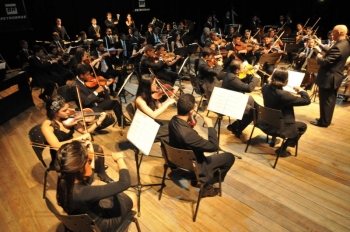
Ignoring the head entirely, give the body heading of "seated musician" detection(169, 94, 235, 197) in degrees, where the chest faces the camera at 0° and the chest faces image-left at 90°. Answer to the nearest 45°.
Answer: approximately 225°

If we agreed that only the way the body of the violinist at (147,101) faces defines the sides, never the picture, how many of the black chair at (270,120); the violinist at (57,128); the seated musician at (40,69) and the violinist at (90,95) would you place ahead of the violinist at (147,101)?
1

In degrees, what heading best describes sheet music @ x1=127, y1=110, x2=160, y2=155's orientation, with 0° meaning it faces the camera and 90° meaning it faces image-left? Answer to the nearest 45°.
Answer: approximately 45°

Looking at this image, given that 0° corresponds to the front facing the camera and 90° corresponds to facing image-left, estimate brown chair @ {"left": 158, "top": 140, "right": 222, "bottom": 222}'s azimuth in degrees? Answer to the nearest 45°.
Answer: approximately 225°

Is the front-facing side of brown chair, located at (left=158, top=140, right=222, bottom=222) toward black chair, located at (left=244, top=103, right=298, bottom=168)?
yes

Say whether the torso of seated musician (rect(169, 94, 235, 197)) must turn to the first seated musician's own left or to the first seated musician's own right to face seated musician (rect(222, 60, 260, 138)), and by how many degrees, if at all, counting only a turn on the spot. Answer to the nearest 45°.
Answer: approximately 45° to the first seated musician's own left

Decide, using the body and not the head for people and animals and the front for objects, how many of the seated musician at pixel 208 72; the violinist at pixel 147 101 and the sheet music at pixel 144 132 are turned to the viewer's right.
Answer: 2

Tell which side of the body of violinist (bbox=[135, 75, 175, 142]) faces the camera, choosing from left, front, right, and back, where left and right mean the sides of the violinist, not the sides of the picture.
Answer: right

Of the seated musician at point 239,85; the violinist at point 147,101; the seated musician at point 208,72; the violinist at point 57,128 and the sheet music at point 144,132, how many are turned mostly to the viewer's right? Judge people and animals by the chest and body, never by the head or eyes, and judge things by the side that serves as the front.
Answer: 4

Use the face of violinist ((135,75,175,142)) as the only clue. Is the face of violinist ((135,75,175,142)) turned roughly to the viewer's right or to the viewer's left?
to the viewer's right

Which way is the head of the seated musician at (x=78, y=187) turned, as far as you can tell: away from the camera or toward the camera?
away from the camera

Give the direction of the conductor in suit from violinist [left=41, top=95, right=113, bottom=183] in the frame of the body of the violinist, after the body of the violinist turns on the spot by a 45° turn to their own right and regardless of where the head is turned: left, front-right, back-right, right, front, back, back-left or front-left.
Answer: front-left

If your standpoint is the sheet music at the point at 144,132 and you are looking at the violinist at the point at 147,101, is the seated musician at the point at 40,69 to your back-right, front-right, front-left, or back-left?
front-left

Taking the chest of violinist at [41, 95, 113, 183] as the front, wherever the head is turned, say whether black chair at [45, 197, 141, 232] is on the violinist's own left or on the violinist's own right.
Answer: on the violinist's own right

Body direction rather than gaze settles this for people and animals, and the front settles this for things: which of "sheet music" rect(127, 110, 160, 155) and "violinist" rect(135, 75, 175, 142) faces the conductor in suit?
the violinist

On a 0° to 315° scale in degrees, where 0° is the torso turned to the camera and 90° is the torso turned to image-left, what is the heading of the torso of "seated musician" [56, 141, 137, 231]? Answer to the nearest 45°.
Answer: approximately 225°

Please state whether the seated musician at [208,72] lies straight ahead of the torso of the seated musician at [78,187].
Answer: yes

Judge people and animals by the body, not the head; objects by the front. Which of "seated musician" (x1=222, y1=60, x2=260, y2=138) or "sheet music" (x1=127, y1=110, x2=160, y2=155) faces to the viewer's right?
the seated musician
